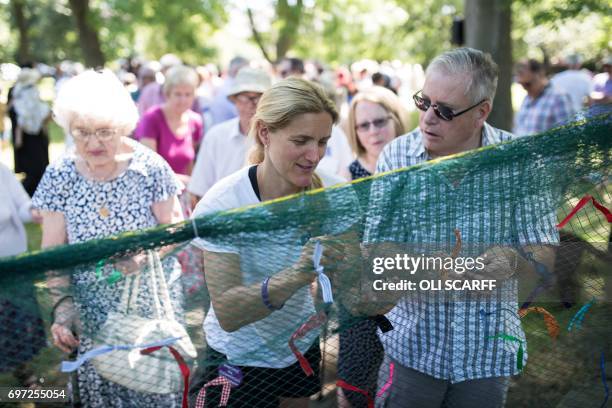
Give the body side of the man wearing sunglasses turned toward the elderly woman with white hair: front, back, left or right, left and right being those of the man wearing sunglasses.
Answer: right

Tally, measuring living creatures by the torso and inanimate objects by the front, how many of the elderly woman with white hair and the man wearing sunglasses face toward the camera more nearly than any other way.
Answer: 2

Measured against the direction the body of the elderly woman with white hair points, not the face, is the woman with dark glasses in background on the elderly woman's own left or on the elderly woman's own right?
on the elderly woman's own left

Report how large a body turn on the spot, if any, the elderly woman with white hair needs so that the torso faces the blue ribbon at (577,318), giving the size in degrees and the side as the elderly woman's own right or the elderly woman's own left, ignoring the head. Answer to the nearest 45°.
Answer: approximately 45° to the elderly woman's own left

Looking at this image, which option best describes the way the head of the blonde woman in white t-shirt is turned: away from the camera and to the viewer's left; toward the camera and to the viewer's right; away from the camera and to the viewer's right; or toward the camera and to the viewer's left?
toward the camera and to the viewer's right

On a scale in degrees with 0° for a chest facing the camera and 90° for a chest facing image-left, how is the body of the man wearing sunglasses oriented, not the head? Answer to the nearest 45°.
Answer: approximately 0°
